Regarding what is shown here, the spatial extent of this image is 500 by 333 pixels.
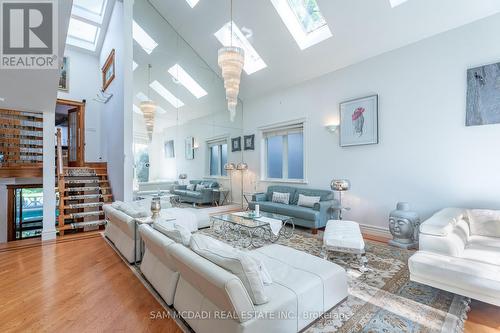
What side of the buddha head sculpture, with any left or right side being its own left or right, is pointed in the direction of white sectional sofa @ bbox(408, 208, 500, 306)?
left

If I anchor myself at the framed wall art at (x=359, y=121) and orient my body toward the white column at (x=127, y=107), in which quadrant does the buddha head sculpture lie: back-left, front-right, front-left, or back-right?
back-left

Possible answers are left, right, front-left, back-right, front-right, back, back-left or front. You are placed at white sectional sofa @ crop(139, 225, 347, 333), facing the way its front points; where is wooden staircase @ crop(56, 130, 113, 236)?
left

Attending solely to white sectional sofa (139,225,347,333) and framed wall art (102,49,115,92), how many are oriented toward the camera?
0

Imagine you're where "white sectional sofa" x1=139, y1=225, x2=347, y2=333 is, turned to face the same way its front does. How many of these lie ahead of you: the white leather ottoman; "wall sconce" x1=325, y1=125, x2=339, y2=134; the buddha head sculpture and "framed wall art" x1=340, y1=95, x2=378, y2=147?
4

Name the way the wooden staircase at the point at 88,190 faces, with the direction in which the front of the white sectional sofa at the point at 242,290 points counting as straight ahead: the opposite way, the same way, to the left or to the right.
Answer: to the right

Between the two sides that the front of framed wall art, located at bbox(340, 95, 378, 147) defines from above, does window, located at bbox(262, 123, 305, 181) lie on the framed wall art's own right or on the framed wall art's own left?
on the framed wall art's own right

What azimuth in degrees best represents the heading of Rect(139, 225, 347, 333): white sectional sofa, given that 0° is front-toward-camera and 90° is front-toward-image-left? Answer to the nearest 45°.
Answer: approximately 225°

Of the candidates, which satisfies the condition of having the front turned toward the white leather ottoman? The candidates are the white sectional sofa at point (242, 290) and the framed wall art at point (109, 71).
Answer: the white sectional sofa

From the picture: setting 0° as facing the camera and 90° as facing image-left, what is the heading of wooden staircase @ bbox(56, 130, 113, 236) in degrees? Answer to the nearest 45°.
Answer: approximately 0°

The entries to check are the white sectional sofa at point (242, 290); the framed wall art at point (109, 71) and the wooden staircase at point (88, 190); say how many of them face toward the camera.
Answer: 1

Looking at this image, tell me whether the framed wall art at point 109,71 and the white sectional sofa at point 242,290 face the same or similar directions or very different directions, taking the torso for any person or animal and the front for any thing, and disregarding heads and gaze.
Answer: very different directions

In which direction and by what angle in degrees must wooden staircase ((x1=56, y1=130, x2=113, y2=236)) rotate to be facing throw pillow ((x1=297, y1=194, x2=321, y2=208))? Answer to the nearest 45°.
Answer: approximately 45° to its left
